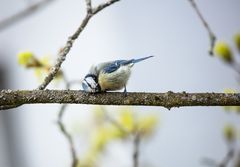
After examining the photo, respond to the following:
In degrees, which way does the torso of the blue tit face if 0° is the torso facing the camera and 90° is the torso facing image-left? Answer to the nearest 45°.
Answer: approximately 90°

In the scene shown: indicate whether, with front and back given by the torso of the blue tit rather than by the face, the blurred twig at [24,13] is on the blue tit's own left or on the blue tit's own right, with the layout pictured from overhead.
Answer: on the blue tit's own right
